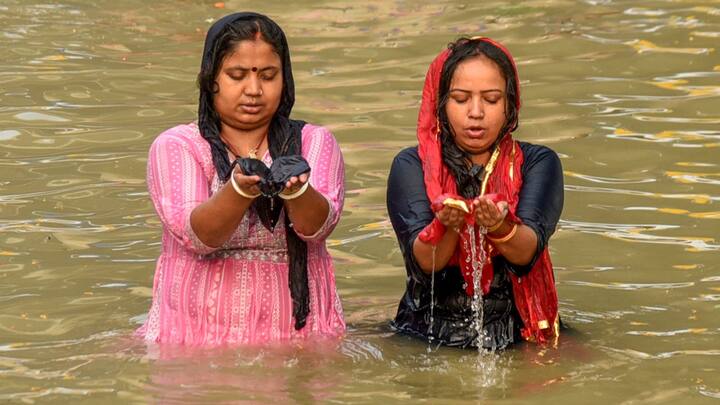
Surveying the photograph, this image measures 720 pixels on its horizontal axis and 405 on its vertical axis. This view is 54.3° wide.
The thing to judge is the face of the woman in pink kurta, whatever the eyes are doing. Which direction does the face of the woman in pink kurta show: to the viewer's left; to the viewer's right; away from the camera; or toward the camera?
toward the camera

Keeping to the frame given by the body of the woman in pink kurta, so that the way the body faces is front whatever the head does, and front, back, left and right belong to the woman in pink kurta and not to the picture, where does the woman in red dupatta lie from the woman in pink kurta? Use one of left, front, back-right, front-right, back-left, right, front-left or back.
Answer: left

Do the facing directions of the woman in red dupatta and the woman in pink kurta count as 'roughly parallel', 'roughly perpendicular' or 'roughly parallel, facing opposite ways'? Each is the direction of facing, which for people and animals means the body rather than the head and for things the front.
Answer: roughly parallel

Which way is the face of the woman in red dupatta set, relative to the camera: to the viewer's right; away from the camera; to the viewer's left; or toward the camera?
toward the camera

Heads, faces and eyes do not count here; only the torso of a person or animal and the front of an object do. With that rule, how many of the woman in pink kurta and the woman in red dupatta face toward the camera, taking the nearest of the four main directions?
2

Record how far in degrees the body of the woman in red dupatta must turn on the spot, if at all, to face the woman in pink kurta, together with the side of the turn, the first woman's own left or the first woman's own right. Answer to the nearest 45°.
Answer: approximately 90° to the first woman's own right

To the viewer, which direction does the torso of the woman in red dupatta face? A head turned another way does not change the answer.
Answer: toward the camera
